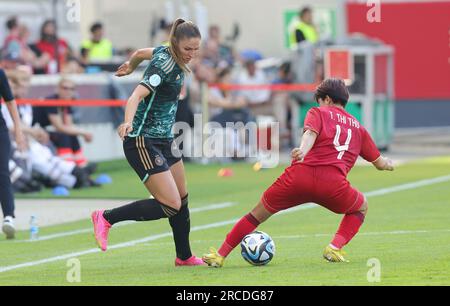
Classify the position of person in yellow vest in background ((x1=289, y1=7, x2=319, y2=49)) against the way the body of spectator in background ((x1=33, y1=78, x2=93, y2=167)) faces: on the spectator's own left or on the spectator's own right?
on the spectator's own left

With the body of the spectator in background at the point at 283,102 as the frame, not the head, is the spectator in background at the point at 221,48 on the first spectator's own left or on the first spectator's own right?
on the first spectator's own right
